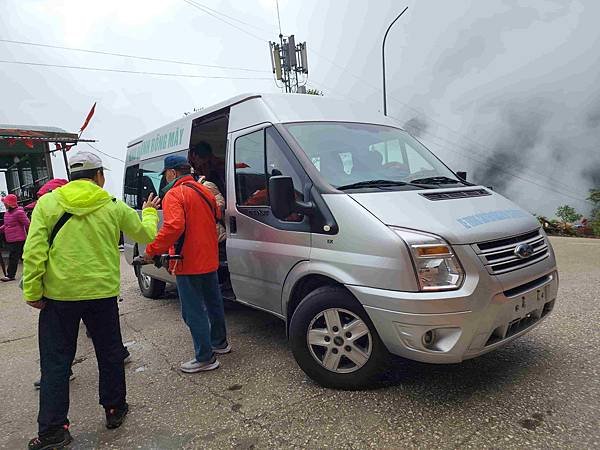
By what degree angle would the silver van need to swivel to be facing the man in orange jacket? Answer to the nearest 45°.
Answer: approximately 135° to its right

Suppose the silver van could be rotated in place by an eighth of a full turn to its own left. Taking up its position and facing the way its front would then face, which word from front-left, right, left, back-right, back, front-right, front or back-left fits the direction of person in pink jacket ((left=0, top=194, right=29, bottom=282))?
back-left

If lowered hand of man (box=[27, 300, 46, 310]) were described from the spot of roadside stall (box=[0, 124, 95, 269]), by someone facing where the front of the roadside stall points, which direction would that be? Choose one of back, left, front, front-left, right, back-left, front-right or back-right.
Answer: front-right

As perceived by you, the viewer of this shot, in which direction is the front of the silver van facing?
facing the viewer and to the right of the viewer

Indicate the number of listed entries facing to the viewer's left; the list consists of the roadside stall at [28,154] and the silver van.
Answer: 0

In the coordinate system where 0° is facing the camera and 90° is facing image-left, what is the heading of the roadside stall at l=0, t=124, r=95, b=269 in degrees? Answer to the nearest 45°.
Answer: approximately 315°

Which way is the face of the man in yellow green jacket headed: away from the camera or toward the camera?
away from the camera

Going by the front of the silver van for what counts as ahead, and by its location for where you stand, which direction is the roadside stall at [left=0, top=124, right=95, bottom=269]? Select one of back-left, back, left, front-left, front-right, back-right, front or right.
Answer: back
